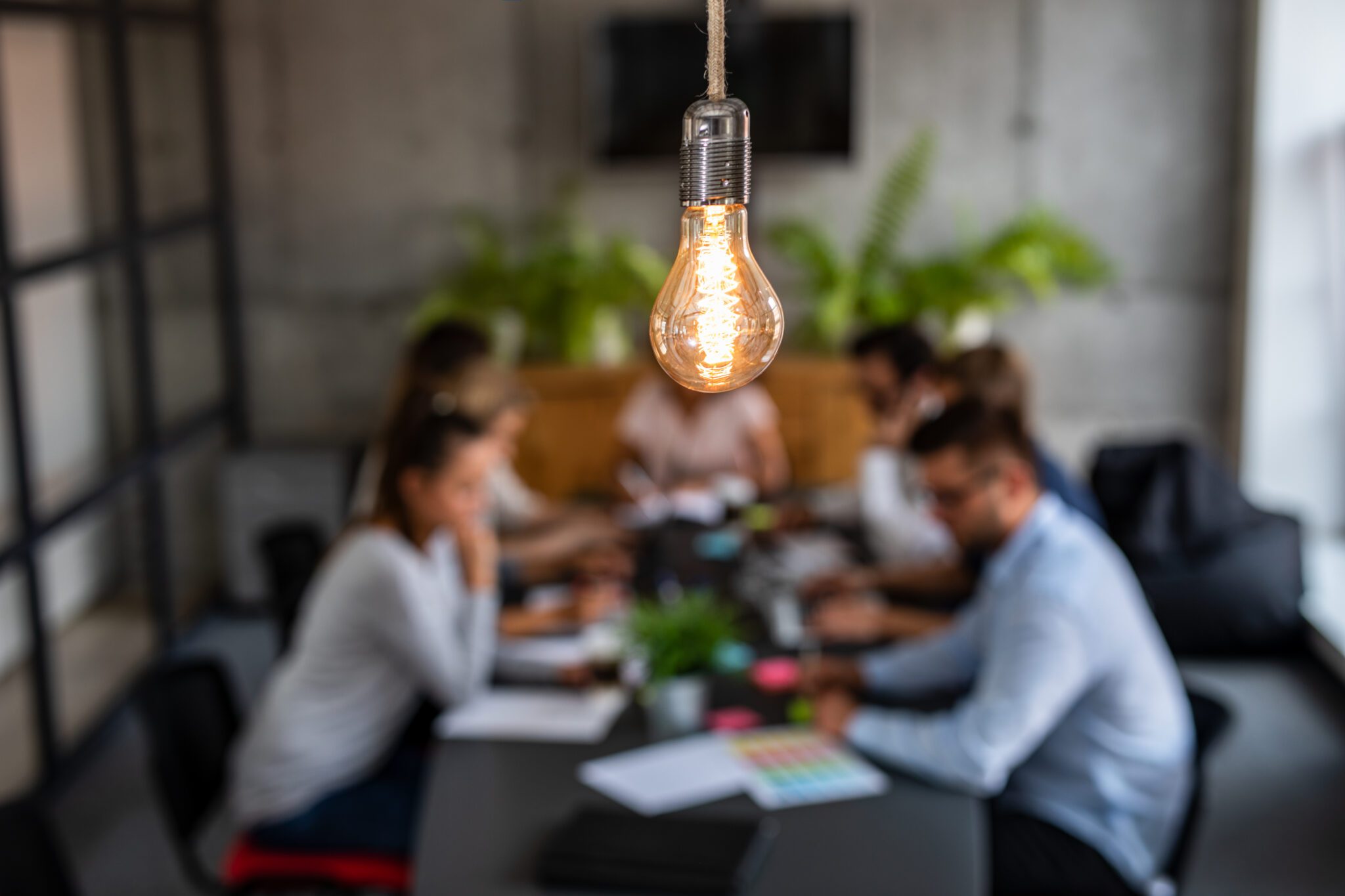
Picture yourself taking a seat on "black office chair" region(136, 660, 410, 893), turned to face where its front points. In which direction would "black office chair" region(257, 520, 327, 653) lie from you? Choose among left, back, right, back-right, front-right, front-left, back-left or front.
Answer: left

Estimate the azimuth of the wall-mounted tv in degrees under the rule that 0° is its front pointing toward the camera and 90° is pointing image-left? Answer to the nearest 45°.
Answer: approximately 0°

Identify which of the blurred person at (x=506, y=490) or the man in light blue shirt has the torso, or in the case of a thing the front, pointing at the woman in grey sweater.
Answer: the man in light blue shirt

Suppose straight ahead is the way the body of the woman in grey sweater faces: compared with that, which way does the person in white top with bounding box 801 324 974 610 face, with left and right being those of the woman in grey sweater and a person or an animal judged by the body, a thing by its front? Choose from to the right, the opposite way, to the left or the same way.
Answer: the opposite way

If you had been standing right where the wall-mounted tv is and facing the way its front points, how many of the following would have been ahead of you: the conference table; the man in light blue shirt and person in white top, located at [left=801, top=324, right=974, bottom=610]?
3

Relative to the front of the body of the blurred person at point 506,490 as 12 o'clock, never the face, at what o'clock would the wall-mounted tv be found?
The wall-mounted tv is roughly at 10 o'clock from the blurred person.

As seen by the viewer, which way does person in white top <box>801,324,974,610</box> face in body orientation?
to the viewer's left

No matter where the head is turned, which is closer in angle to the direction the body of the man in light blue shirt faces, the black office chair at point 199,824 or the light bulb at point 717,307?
the black office chair

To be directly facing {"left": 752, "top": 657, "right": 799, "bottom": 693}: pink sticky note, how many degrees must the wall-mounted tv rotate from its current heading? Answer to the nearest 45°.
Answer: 0° — it already faces it

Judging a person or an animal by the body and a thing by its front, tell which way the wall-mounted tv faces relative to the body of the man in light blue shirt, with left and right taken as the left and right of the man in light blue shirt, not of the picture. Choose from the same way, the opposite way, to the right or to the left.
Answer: to the left

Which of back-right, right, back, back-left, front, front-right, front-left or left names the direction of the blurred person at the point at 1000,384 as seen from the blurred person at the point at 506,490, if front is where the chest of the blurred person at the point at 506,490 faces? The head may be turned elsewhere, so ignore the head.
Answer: front

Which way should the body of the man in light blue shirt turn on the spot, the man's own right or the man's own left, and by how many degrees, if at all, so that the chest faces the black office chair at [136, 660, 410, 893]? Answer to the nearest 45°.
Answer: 0° — they already face it

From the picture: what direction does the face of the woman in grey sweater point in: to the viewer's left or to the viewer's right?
to the viewer's right

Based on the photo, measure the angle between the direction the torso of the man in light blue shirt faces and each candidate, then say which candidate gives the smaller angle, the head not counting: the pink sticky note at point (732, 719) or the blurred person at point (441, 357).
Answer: the pink sticky note

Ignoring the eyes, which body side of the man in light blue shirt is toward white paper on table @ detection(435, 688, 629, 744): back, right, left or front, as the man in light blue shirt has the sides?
front

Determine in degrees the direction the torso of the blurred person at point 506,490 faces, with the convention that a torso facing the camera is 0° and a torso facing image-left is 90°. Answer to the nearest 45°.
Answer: approximately 270°

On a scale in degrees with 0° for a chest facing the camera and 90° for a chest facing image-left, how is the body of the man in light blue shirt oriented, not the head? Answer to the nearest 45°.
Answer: approximately 90°
